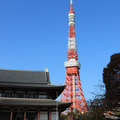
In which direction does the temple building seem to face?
toward the camera
